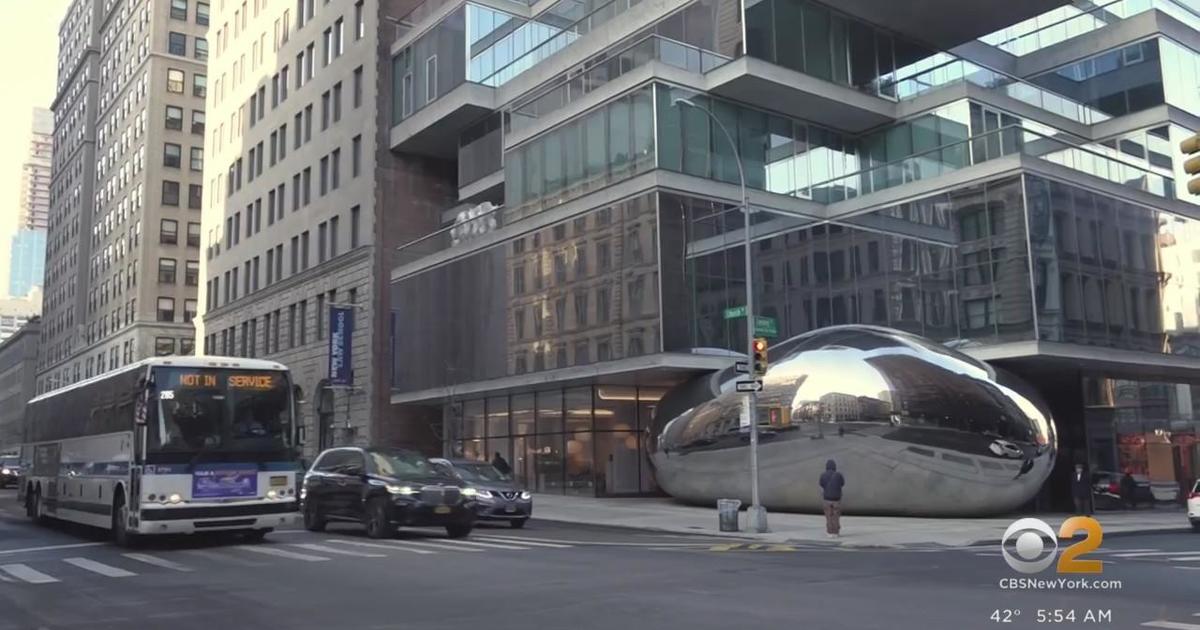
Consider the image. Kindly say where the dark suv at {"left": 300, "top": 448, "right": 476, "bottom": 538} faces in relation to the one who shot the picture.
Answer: facing the viewer and to the right of the viewer

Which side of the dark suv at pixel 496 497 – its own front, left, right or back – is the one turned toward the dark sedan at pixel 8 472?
back

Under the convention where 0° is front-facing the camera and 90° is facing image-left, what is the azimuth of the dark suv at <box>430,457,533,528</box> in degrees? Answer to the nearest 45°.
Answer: approximately 315°

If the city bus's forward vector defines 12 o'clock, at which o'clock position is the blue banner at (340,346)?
The blue banner is roughly at 8 o'clock from the city bus.

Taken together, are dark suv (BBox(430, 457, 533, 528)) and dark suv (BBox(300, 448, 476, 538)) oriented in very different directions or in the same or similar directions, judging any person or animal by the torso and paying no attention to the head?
same or similar directions

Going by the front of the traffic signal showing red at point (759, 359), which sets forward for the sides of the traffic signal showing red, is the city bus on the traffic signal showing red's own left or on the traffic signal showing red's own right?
on the traffic signal showing red's own right

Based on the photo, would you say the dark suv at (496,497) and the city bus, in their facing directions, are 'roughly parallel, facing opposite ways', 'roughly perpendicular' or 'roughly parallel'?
roughly parallel

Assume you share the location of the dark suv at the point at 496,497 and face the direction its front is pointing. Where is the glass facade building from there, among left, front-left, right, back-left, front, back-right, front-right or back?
left

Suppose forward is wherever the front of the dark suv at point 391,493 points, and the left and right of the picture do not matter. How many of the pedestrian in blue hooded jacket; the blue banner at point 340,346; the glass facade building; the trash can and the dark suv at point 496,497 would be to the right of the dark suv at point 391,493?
0

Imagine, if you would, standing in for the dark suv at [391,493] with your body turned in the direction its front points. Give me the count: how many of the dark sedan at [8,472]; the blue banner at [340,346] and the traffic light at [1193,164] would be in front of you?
1

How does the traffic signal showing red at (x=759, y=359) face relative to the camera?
toward the camera

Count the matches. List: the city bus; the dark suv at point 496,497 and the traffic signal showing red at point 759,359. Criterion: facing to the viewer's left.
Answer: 0

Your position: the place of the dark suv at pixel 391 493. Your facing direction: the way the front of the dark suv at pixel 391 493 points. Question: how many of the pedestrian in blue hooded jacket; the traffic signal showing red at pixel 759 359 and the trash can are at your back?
0

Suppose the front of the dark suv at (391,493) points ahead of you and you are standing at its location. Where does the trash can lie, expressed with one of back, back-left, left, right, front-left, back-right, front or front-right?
front-left

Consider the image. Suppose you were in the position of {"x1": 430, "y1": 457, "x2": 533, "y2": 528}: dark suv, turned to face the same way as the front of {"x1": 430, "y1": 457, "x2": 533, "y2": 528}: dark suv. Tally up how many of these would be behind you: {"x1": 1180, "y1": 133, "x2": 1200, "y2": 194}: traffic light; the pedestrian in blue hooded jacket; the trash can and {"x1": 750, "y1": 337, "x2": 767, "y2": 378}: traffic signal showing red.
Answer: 0

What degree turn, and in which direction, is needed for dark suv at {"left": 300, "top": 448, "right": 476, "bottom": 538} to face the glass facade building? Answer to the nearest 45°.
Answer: approximately 90° to its left
